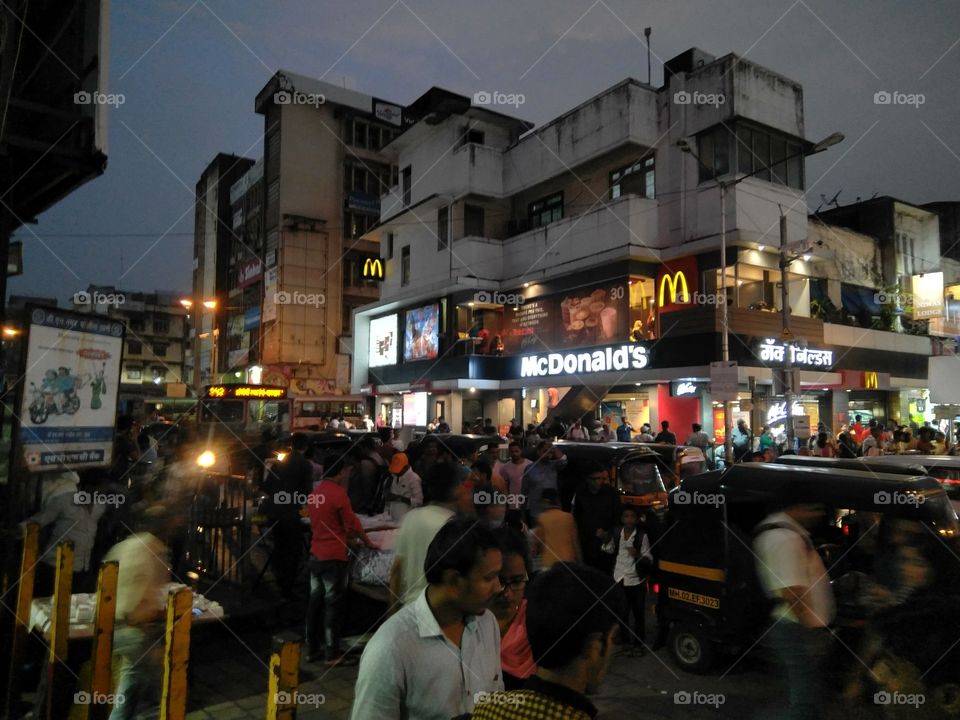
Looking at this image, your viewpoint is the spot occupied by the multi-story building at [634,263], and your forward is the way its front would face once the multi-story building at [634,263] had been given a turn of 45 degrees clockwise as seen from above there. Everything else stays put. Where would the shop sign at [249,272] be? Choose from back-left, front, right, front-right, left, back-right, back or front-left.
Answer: front-right

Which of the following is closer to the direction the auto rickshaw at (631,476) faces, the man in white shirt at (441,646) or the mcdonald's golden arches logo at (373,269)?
the man in white shirt

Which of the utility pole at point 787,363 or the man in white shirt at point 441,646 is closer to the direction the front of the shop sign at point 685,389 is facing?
the man in white shirt

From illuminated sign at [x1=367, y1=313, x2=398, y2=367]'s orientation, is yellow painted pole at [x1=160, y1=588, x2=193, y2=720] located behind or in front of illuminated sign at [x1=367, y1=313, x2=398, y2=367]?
in front

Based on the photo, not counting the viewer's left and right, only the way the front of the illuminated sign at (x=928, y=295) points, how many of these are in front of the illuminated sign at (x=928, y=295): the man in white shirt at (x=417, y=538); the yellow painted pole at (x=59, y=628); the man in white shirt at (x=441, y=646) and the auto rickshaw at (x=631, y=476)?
4

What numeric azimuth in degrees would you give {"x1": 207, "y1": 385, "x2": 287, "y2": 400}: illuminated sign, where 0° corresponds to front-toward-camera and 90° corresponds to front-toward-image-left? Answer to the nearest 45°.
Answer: approximately 0°

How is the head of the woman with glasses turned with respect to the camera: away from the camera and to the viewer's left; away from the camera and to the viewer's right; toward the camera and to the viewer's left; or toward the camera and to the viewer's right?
toward the camera and to the viewer's left

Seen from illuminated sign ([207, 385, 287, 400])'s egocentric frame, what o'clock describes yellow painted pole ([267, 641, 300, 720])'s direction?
The yellow painted pole is roughly at 12 o'clock from the illuminated sign.

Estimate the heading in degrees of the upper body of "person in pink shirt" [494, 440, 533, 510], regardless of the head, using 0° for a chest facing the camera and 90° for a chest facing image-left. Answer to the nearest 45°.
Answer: approximately 0°
